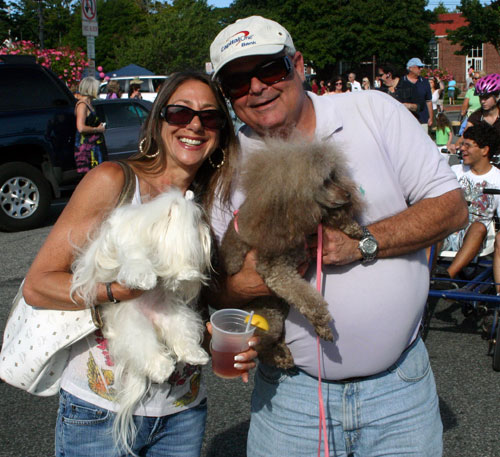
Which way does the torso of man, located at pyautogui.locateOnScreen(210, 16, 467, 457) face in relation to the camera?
toward the camera

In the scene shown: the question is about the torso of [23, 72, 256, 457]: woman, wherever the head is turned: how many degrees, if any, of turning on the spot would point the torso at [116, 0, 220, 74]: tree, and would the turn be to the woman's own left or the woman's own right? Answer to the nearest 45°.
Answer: approximately 180°

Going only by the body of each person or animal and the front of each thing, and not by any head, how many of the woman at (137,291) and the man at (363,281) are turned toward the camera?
2

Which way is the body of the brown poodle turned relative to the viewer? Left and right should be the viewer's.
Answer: facing the viewer and to the right of the viewer

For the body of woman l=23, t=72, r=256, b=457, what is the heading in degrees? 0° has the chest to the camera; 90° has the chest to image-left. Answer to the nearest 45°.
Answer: approximately 0°

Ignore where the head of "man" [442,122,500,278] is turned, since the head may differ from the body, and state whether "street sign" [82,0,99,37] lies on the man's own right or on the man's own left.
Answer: on the man's own right

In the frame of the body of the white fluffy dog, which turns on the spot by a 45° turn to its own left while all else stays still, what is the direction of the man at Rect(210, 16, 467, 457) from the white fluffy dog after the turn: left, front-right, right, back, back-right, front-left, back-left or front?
front

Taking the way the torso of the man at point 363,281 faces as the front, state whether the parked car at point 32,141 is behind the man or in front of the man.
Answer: behind

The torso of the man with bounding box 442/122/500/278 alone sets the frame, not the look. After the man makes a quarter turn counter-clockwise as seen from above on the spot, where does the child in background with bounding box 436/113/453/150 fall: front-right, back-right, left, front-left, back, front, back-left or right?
back-left

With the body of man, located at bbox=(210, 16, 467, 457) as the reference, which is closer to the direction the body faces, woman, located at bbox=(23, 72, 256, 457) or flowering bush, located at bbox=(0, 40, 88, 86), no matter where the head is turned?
the woman
